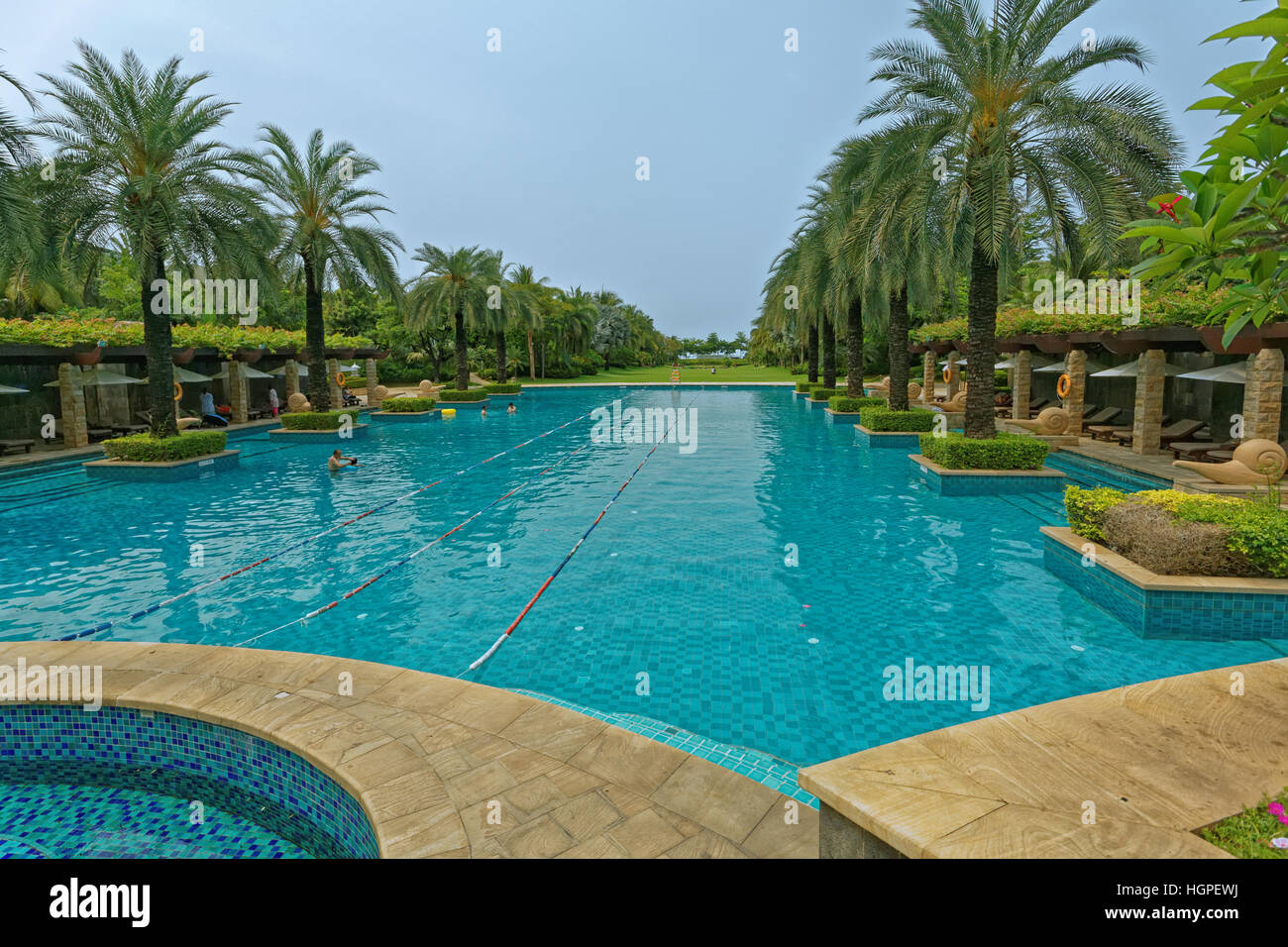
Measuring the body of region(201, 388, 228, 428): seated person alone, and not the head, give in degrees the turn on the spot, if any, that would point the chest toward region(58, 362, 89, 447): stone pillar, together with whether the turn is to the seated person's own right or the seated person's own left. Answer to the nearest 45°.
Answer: approximately 135° to the seated person's own right

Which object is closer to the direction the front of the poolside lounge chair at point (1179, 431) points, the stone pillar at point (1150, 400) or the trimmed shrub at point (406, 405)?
the trimmed shrub

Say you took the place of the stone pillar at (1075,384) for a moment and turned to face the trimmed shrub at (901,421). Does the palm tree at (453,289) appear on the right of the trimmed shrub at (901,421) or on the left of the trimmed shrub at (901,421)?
right

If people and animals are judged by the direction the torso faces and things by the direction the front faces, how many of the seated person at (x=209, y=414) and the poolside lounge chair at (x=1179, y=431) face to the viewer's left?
1

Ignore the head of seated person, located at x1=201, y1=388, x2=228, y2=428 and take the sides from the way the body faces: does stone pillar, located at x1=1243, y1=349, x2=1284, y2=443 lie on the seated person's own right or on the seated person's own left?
on the seated person's own right

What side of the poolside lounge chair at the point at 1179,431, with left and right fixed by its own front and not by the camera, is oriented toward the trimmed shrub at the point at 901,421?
front

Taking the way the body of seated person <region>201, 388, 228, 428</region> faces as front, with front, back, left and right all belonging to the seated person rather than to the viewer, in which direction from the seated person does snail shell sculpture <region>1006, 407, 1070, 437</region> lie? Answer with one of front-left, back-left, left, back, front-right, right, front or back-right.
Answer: front-right

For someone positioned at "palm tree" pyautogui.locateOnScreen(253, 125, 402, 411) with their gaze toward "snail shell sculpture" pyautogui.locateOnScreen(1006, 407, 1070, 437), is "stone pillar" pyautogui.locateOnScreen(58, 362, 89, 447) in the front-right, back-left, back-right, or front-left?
back-right

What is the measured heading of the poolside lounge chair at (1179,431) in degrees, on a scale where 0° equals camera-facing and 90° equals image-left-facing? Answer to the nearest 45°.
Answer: approximately 90°

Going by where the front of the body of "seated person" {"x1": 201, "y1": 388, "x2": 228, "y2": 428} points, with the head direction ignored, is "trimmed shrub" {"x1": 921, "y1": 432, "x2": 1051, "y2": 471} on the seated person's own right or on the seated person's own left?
on the seated person's own right

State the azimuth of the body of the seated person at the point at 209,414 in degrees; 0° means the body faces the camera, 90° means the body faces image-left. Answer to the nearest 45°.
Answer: approximately 270°

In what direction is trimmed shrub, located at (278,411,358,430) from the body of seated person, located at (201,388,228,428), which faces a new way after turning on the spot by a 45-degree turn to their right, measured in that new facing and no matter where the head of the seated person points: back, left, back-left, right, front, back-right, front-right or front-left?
front

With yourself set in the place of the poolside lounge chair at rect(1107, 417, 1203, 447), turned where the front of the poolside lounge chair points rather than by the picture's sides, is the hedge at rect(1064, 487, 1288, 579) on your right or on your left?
on your left

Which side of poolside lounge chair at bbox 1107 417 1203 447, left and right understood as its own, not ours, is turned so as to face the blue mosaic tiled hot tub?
left

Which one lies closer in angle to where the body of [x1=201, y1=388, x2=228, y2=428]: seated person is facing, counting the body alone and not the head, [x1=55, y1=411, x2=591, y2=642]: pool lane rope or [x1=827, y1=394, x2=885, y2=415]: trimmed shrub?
the trimmed shrub

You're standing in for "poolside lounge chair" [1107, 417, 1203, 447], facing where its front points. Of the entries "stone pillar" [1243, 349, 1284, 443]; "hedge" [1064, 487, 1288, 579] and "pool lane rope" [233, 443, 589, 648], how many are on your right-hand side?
0
